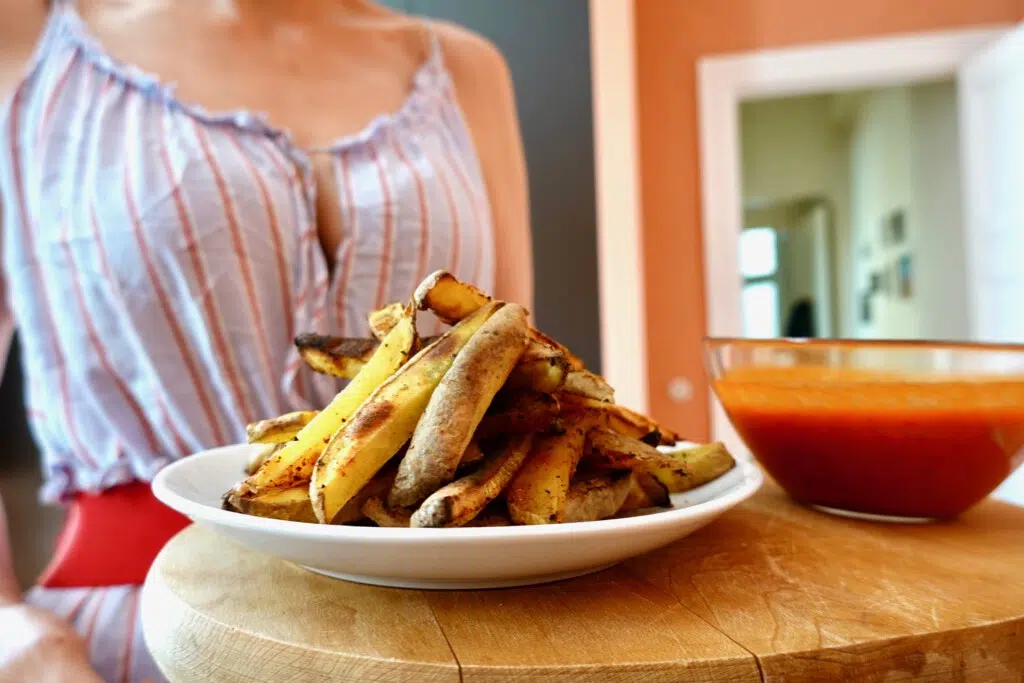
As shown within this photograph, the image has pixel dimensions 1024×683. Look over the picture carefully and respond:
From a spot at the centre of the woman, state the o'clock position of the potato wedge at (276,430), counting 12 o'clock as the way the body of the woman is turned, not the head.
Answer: The potato wedge is roughly at 1 o'clock from the woman.

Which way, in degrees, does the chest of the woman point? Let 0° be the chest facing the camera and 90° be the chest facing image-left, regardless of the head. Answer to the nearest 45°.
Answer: approximately 315°

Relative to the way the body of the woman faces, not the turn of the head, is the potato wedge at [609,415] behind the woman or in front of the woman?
in front

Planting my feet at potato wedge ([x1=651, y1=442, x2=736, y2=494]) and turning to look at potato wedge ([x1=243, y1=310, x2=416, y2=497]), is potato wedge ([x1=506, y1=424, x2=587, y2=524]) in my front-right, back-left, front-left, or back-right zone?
front-left

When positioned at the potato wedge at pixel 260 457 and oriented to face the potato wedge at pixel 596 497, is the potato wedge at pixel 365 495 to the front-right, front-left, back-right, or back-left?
front-right

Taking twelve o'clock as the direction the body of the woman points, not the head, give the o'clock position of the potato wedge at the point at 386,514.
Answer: The potato wedge is roughly at 1 o'clock from the woman.

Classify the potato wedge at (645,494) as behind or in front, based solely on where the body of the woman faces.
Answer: in front
